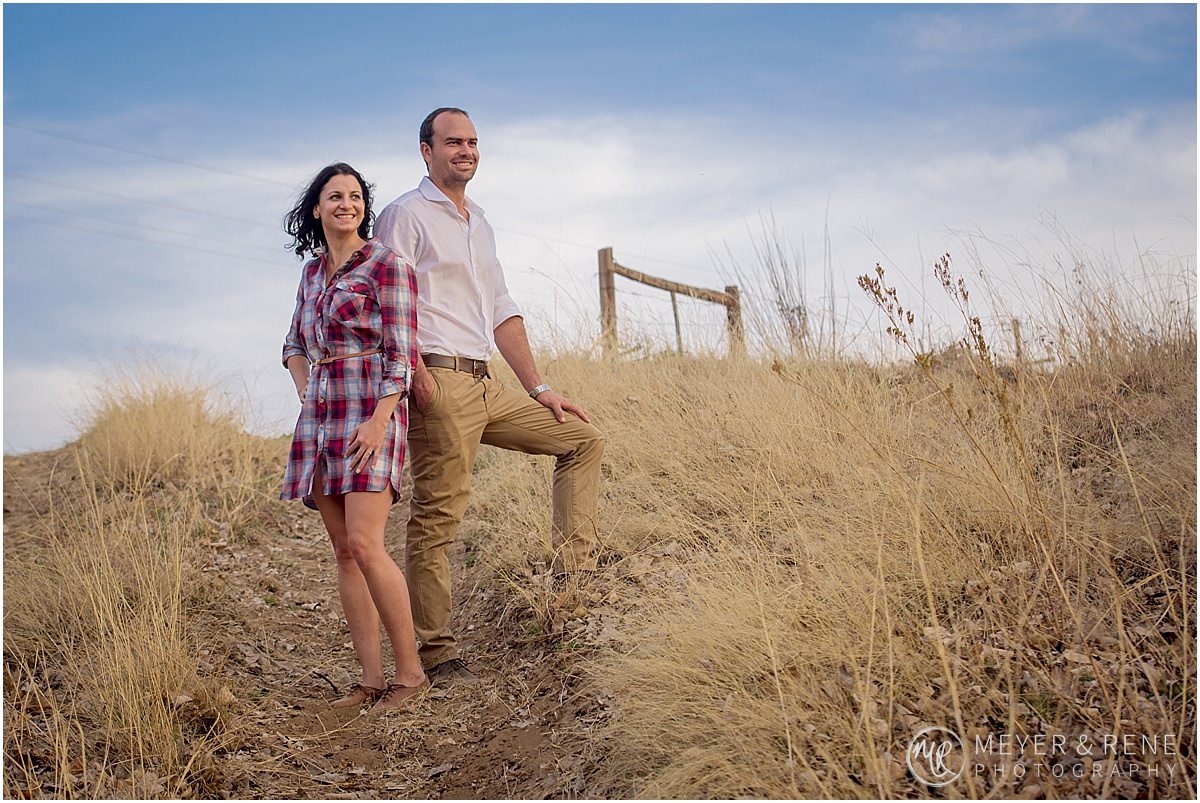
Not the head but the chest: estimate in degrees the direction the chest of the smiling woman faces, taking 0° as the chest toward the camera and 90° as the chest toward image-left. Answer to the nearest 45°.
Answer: approximately 45°

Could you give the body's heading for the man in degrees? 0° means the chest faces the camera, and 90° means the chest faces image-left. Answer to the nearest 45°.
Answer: approximately 315°
